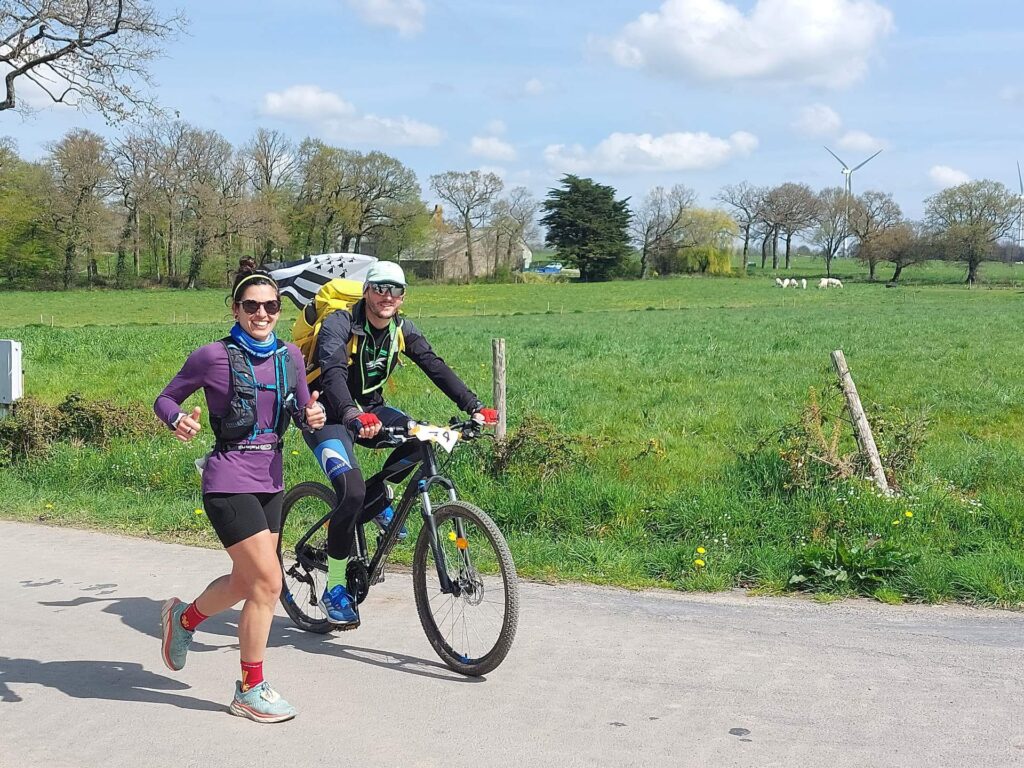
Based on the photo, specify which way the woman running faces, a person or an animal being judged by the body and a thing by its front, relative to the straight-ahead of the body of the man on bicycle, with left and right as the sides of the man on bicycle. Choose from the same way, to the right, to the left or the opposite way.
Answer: the same way

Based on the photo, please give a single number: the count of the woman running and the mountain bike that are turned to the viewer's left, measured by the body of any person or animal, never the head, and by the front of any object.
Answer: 0

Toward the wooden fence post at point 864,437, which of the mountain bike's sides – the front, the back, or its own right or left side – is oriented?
left

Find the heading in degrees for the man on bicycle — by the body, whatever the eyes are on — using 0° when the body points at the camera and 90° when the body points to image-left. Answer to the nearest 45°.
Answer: approximately 315°

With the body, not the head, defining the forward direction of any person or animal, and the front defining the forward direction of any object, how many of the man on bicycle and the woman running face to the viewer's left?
0

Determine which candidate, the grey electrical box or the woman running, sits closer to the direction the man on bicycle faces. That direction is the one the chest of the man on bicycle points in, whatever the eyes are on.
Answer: the woman running

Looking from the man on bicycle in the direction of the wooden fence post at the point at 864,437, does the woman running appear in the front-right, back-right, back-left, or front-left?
back-right

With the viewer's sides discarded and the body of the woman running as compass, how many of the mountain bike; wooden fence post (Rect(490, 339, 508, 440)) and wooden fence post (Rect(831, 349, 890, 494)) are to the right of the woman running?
0

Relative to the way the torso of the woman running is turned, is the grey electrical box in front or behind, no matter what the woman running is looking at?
behind

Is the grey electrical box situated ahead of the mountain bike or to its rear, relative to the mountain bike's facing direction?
to the rear

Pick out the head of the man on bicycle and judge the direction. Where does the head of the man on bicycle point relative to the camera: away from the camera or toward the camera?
toward the camera

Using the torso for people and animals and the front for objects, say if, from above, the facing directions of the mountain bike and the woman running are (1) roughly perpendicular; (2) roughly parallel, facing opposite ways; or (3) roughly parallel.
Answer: roughly parallel

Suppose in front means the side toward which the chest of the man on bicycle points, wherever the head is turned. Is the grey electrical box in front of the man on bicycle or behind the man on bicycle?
behind

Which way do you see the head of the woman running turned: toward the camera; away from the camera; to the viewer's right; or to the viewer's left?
toward the camera

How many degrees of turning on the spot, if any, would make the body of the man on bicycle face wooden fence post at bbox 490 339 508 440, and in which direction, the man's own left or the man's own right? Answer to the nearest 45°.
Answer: approximately 135° to the man's own left

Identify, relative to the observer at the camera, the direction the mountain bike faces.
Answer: facing the viewer and to the right of the viewer

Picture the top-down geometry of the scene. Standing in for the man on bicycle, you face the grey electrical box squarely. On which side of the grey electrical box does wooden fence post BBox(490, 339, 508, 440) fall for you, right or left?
right
